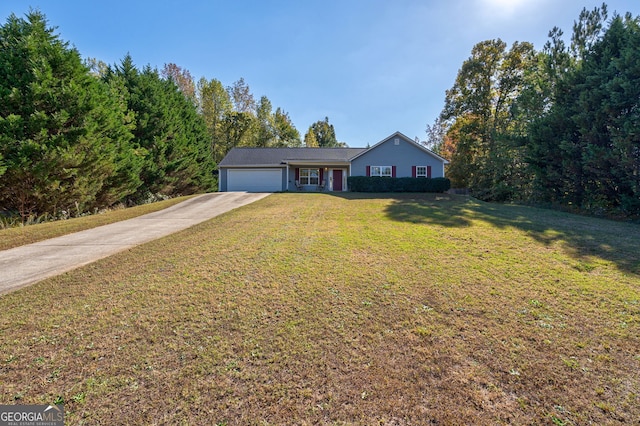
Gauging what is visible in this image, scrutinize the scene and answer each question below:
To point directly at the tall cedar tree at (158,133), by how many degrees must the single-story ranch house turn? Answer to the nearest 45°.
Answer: approximately 45° to its right

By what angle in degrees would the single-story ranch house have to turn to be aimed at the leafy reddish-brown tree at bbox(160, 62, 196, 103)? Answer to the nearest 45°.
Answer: approximately 135° to its right

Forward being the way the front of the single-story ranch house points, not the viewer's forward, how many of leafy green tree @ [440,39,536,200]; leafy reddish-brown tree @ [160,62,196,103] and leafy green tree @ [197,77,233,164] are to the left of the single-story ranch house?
1

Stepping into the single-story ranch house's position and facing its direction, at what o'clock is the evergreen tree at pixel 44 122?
The evergreen tree is roughly at 1 o'clock from the single-story ranch house.

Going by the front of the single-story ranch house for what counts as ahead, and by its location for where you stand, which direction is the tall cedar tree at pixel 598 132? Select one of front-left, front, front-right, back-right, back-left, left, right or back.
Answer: front-left

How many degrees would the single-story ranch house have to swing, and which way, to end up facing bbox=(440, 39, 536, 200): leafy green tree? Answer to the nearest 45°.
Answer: approximately 90° to its left

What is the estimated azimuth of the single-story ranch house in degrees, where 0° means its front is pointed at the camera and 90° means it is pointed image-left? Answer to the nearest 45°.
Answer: approximately 0°

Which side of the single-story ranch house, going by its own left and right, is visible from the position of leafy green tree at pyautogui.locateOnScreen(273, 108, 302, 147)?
back
